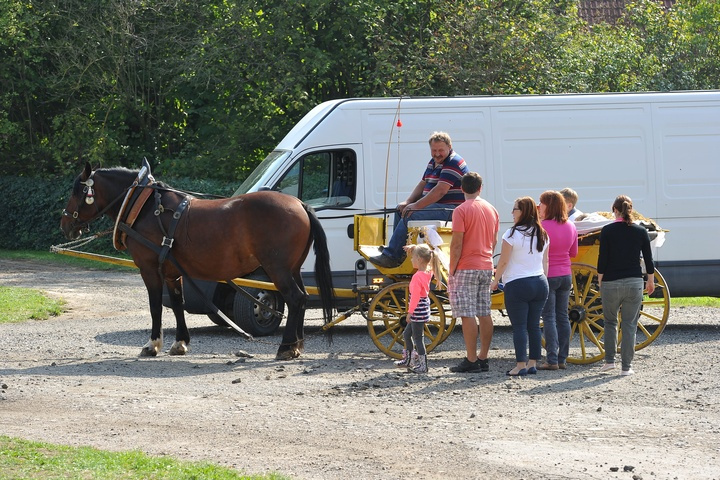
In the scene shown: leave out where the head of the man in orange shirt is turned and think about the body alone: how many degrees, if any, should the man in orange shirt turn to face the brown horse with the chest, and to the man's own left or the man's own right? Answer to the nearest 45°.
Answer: approximately 45° to the man's own left

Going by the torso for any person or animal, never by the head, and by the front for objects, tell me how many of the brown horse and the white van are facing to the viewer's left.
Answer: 2

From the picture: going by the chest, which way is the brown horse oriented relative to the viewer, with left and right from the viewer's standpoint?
facing to the left of the viewer

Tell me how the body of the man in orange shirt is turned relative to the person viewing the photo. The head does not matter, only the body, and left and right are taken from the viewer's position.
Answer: facing away from the viewer and to the left of the viewer

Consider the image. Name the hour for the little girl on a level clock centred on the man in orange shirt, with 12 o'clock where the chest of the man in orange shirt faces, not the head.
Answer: The little girl is roughly at 10 o'clock from the man in orange shirt.

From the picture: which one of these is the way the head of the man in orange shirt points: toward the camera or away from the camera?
away from the camera

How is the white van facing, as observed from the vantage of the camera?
facing to the left of the viewer

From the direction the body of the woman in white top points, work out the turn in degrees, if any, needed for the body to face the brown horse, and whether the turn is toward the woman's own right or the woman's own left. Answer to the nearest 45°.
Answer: approximately 45° to the woman's own left

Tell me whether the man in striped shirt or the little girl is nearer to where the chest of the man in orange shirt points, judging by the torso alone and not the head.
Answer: the man in striped shirt

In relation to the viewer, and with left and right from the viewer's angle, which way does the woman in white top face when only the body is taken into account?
facing away from the viewer and to the left of the viewer

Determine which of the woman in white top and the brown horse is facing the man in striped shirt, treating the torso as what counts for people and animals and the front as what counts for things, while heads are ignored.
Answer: the woman in white top

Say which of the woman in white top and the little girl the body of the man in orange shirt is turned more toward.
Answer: the little girl
